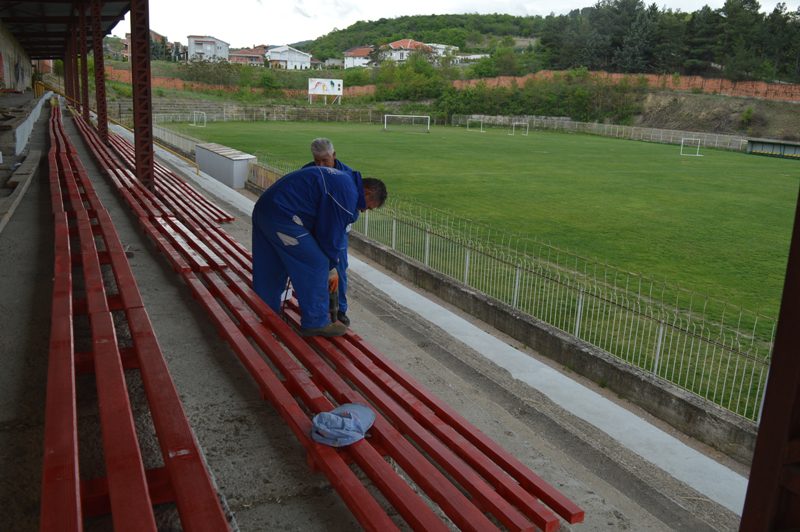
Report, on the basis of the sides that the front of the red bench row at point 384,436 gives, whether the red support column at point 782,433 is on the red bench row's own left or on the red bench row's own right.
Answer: on the red bench row's own right

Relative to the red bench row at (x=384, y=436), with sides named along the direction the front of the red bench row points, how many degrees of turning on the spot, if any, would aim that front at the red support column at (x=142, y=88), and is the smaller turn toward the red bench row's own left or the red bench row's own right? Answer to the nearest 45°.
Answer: approximately 90° to the red bench row's own left

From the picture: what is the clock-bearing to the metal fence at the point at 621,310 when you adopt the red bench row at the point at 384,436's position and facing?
The metal fence is roughly at 10 o'clock from the red bench row.

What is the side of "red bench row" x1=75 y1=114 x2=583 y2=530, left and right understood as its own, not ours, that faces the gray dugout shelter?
left

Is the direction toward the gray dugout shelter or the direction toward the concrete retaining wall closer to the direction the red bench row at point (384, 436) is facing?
the concrete retaining wall

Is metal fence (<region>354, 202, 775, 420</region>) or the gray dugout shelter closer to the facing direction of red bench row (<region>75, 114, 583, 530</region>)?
the metal fence

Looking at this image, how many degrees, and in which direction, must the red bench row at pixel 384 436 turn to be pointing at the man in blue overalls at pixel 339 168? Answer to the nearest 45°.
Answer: approximately 90° to its left

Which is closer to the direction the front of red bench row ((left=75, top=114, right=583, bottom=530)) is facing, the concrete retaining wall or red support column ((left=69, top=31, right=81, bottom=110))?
the concrete retaining wall

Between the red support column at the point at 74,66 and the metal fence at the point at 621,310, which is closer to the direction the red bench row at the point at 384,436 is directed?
the metal fence

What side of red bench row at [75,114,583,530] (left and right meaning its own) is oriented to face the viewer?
right
